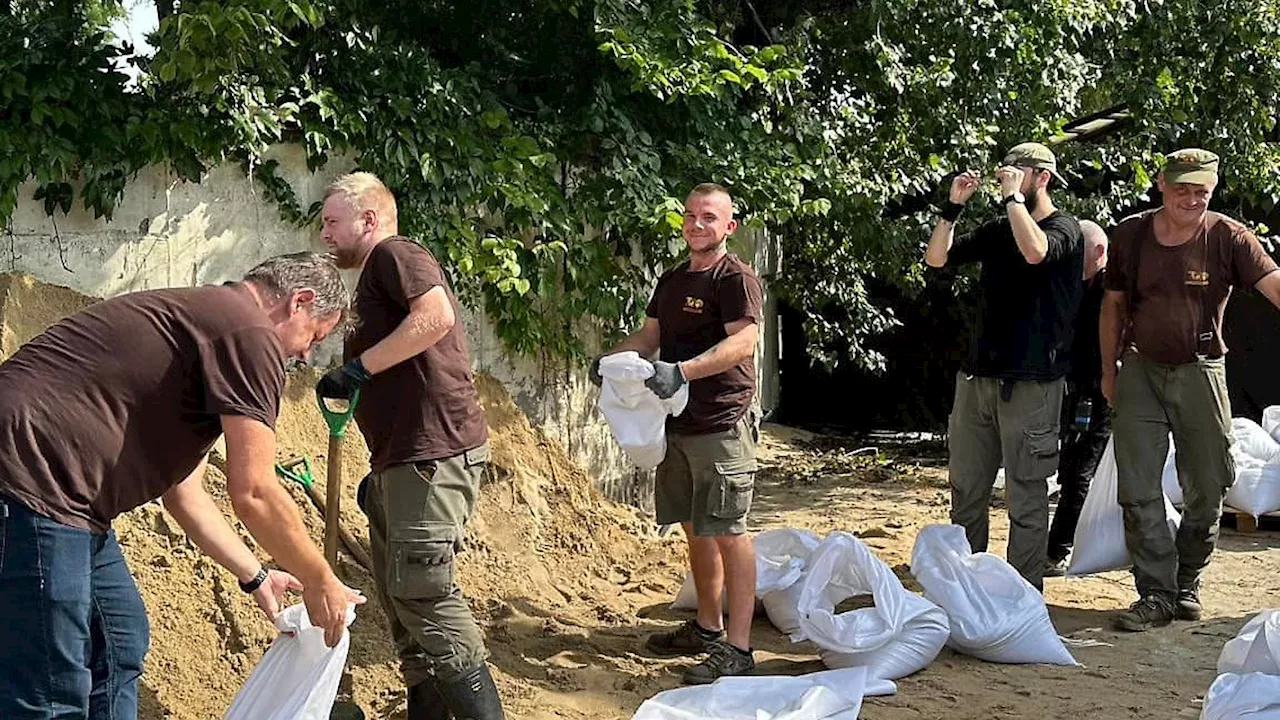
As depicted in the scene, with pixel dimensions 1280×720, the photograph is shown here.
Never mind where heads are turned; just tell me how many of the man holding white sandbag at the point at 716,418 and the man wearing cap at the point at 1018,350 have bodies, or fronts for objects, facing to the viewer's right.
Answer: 0

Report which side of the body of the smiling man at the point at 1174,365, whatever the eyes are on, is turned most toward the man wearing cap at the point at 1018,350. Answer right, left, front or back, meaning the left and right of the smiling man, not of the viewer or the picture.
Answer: right

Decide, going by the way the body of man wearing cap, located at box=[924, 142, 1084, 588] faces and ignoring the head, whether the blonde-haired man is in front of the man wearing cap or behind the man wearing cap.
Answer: in front

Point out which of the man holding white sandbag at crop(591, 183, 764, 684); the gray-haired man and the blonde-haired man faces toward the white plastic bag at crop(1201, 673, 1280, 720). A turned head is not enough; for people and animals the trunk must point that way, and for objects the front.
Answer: the gray-haired man

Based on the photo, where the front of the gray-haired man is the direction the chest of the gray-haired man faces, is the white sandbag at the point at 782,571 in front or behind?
in front

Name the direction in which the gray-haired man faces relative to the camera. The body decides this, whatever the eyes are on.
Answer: to the viewer's right

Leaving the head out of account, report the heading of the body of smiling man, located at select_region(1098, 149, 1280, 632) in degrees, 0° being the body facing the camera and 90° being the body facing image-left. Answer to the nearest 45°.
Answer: approximately 0°

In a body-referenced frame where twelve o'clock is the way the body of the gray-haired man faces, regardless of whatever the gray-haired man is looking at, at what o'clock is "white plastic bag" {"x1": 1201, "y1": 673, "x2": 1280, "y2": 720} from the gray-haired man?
The white plastic bag is roughly at 12 o'clock from the gray-haired man.

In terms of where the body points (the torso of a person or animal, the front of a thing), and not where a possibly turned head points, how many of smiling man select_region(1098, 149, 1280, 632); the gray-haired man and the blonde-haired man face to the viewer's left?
1

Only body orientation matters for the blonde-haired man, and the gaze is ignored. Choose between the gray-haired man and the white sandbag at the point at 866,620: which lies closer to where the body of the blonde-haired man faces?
the gray-haired man

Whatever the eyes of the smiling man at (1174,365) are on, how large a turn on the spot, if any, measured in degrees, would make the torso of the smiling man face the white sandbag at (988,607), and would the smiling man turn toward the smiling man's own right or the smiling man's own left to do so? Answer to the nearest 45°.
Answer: approximately 45° to the smiling man's own right

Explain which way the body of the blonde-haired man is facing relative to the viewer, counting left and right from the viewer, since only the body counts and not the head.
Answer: facing to the left of the viewer

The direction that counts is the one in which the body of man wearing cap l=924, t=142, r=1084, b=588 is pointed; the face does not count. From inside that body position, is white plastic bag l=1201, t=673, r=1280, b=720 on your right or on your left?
on your left

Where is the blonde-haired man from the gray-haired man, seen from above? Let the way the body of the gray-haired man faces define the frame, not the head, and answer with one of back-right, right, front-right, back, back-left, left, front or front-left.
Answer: front-left
